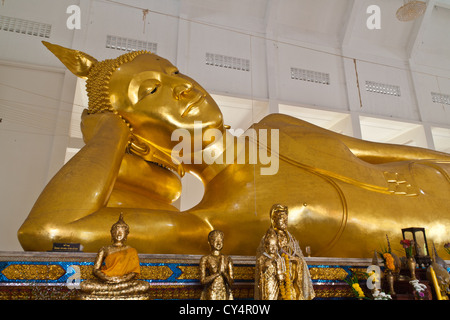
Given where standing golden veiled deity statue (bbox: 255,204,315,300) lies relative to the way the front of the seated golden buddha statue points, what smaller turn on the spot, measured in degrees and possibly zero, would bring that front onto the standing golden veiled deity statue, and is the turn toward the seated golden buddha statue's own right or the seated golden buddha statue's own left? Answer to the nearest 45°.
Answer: approximately 90° to the seated golden buddha statue's own left

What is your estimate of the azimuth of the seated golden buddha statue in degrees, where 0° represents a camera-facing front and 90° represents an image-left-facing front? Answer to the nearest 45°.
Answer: approximately 0°

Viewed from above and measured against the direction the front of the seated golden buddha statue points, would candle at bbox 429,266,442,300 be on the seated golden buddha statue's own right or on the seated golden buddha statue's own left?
on the seated golden buddha statue's own left
